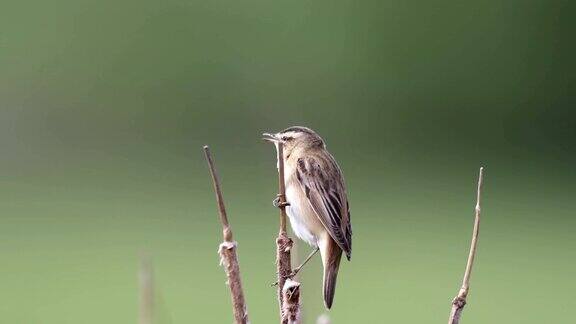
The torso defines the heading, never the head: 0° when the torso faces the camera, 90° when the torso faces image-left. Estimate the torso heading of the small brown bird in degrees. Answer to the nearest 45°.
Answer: approximately 90°
